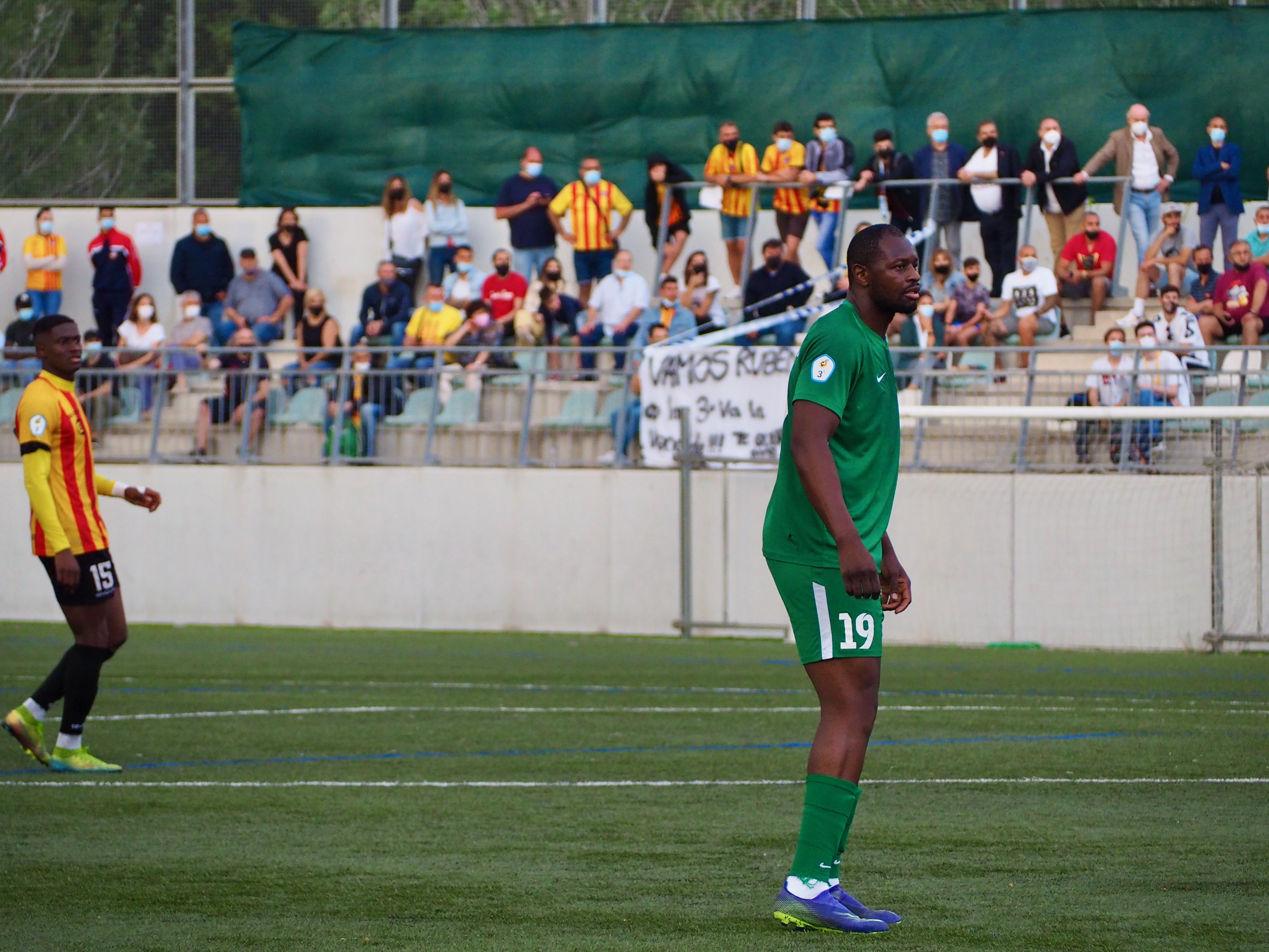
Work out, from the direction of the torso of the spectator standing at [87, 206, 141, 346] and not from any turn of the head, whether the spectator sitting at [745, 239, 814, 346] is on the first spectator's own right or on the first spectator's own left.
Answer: on the first spectator's own left

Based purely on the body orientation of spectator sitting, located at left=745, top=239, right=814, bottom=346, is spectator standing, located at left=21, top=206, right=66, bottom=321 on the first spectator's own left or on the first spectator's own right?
on the first spectator's own right

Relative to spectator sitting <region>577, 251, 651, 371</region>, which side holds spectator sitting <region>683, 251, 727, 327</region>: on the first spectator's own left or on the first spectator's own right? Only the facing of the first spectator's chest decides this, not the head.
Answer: on the first spectator's own left

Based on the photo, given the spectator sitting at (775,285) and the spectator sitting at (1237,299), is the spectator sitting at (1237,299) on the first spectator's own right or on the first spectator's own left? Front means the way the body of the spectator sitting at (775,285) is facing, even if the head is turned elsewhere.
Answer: on the first spectator's own left

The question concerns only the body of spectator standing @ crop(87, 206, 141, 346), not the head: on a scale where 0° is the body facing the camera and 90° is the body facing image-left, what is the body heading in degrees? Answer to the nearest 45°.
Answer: approximately 0°

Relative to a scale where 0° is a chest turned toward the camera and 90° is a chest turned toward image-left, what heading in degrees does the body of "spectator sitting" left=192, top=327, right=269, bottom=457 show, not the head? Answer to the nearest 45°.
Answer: approximately 45°

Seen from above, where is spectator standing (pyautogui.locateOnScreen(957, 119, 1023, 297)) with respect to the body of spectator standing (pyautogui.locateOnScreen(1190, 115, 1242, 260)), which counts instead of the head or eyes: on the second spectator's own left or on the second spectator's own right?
on the second spectator's own right

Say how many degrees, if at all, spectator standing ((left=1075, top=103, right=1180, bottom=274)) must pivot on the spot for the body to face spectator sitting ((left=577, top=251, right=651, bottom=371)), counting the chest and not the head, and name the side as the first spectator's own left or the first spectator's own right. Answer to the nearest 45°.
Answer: approximately 90° to the first spectator's own right
